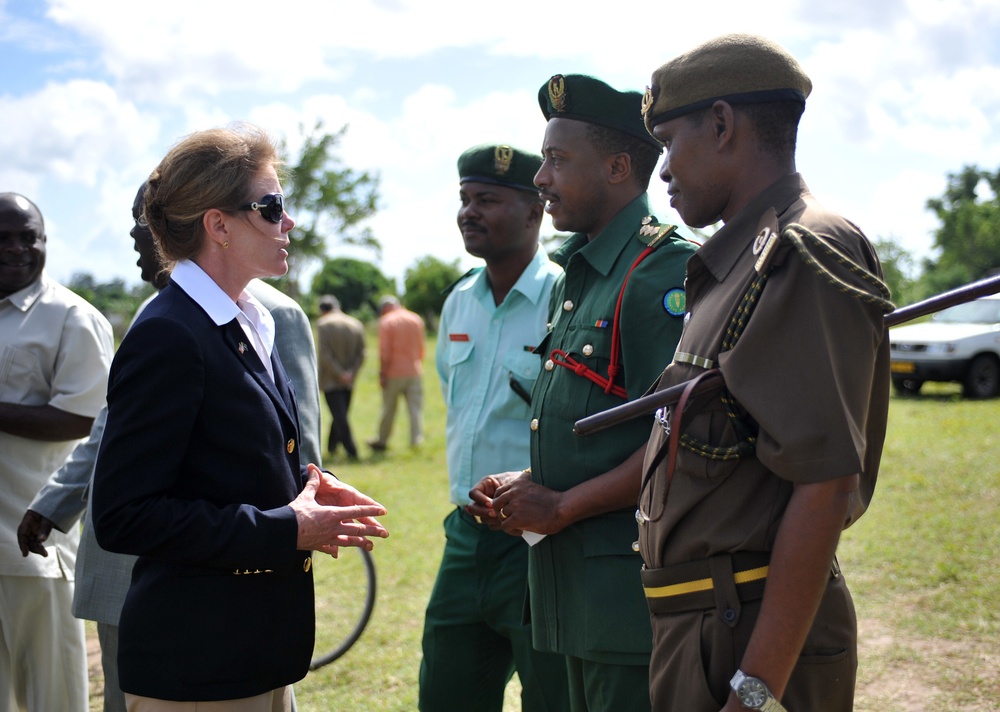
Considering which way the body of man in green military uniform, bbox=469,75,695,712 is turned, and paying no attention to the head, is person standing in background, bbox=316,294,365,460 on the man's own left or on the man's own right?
on the man's own right

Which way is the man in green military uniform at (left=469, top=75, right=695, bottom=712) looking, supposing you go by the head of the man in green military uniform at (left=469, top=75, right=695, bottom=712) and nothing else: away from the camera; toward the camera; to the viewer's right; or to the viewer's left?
to the viewer's left

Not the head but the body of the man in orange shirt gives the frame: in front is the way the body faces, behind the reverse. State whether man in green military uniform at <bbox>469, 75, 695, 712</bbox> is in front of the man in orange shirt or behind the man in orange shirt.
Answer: behind

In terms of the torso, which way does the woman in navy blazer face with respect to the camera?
to the viewer's right

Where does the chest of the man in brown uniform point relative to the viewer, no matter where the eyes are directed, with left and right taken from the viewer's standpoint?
facing to the left of the viewer

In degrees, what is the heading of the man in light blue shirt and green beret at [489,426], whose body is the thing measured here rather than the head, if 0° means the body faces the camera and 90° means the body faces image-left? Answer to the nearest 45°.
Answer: approximately 45°

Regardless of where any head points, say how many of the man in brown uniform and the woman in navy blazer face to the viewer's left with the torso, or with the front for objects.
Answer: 1

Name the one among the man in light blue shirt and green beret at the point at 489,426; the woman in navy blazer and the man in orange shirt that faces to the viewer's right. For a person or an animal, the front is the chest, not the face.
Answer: the woman in navy blazer

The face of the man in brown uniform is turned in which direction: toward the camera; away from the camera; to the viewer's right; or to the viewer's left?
to the viewer's left

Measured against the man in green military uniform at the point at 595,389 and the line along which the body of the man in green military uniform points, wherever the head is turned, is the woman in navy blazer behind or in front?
in front

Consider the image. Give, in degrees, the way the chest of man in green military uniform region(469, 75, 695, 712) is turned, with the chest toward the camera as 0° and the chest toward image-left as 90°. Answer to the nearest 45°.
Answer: approximately 45°

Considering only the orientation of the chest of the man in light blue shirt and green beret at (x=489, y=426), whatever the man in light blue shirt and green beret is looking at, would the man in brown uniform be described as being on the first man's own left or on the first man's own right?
on the first man's own left

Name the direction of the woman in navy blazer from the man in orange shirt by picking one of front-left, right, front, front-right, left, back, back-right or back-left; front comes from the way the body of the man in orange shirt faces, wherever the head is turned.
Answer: back-left
